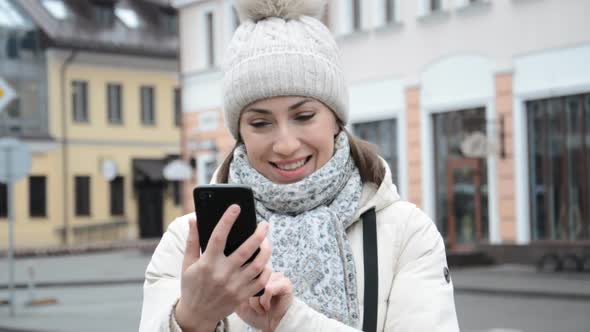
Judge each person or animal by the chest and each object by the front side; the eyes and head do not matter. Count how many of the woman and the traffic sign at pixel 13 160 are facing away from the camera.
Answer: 1

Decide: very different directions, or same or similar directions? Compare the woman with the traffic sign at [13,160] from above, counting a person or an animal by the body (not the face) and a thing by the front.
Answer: very different directions

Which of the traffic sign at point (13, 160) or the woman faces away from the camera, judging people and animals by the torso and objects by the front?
the traffic sign

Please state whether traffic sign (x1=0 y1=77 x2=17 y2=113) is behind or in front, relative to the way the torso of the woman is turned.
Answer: behind

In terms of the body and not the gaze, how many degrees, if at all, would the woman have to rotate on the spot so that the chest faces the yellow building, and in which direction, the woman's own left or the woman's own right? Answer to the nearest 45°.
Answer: approximately 180°

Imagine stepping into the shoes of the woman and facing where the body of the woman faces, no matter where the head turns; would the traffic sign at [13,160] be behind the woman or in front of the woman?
behind

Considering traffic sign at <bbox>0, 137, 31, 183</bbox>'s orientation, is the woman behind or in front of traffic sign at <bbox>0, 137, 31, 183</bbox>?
behind

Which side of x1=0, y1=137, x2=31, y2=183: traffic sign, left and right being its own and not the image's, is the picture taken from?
back
